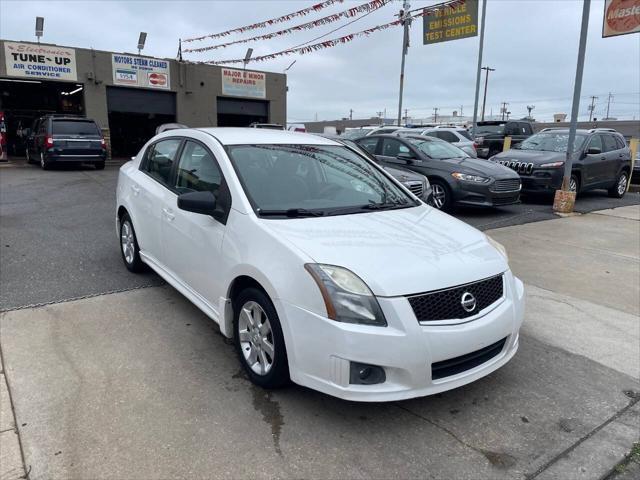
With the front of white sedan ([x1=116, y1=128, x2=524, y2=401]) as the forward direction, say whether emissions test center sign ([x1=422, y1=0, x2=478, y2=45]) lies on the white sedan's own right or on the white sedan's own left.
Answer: on the white sedan's own left

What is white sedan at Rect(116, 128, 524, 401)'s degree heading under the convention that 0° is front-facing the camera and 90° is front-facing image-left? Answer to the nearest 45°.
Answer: approximately 315°

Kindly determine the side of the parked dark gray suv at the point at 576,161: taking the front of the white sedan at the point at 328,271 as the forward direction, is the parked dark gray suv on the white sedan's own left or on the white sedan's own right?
on the white sedan's own left

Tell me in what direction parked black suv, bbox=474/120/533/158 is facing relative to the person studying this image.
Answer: facing the viewer and to the left of the viewer

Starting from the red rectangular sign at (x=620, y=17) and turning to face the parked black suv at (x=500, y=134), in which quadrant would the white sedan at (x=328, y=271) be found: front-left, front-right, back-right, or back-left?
back-left

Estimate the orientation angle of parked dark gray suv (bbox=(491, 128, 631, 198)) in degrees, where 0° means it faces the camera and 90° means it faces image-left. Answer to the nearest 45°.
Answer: approximately 45°

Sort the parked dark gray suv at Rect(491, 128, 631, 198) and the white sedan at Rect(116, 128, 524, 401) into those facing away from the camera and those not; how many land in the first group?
0

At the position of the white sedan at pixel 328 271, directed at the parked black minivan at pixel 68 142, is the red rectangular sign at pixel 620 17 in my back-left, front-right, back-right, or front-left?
front-right

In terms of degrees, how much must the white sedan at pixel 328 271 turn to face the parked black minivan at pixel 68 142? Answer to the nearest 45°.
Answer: approximately 180°

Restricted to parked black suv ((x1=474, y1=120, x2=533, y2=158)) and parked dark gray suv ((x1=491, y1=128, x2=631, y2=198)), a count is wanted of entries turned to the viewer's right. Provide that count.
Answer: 0

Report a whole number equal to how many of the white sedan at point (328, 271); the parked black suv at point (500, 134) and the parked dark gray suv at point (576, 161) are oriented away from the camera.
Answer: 0

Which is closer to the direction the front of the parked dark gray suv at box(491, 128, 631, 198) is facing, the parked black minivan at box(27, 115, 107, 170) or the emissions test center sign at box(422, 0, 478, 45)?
the parked black minivan
